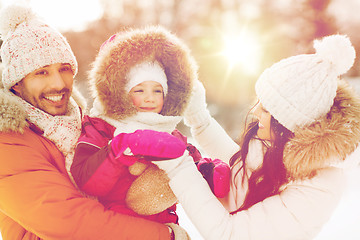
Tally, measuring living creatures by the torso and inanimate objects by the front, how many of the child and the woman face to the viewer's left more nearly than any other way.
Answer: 1

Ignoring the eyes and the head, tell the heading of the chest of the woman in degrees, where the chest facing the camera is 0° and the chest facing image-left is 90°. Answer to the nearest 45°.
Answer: approximately 90°

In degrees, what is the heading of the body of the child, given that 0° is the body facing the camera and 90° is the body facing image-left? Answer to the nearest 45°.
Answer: approximately 315°

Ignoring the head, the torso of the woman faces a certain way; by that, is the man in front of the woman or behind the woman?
in front

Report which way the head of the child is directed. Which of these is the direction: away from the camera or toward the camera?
toward the camera

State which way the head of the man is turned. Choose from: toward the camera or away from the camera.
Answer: toward the camera
